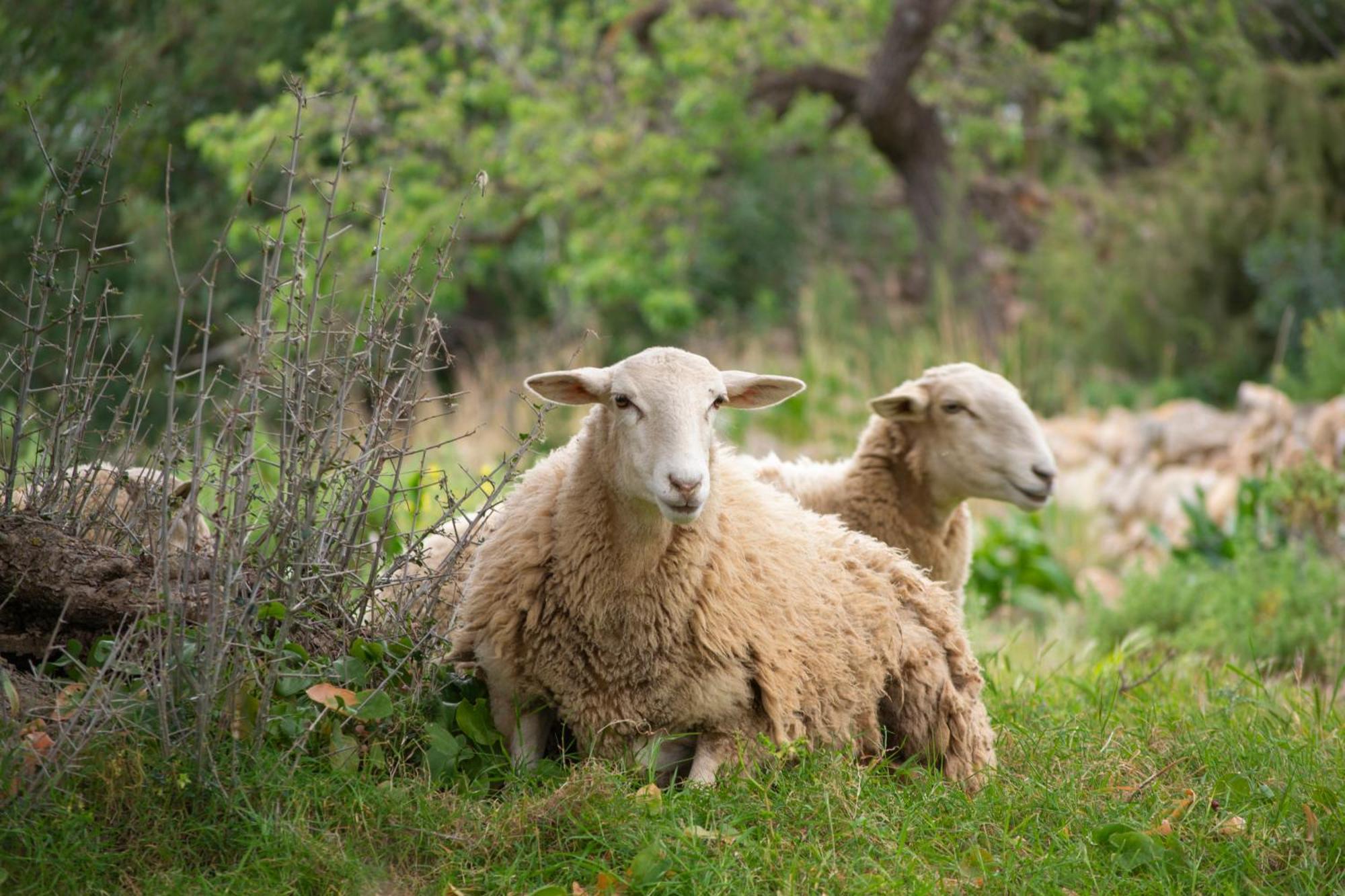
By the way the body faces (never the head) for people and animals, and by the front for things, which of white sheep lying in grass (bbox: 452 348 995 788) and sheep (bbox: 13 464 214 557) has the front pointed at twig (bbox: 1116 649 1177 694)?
the sheep

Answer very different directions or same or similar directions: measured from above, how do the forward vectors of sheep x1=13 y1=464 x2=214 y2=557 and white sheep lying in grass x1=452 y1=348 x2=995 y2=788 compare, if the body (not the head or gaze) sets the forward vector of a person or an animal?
very different directions

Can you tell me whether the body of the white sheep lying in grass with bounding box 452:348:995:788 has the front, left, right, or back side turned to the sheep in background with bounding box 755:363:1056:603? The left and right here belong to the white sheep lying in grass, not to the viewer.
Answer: back

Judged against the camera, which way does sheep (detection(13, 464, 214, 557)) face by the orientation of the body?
to the viewer's right

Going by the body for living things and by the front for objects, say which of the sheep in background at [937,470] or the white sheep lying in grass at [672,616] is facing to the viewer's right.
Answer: the sheep in background

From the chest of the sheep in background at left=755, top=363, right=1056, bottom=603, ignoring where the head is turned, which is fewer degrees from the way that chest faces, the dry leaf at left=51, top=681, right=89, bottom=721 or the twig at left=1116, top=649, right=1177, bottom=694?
the twig

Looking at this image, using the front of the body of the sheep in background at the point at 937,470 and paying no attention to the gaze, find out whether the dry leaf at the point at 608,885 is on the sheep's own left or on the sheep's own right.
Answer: on the sheep's own right

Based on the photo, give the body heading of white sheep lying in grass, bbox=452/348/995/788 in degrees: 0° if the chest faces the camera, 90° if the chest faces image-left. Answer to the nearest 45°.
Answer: approximately 45°

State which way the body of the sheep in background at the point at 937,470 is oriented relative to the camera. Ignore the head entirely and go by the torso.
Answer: to the viewer's right

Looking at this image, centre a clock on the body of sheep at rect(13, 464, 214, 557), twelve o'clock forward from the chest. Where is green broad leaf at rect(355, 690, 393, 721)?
The green broad leaf is roughly at 2 o'clock from the sheep.
